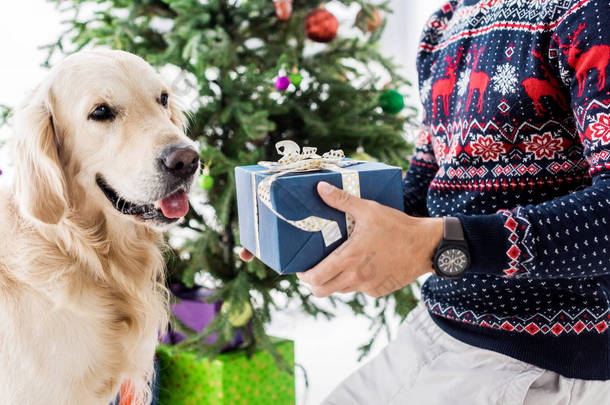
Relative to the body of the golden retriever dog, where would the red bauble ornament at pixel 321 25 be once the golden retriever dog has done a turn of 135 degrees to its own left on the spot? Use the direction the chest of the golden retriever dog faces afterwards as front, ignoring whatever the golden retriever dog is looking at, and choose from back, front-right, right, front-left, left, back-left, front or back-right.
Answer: front-right

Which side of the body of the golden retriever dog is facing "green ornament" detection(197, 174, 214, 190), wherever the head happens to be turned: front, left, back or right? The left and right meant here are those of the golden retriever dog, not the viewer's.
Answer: left

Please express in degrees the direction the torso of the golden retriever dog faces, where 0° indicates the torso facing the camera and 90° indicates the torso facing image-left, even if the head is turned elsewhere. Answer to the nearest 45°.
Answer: approximately 315°

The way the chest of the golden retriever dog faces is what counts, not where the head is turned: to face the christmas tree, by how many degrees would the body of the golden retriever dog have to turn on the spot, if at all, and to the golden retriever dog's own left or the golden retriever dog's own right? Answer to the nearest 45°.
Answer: approximately 90° to the golden retriever dog's own left
